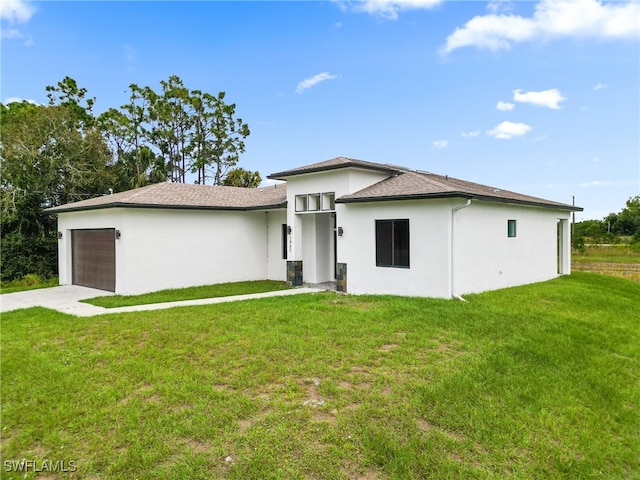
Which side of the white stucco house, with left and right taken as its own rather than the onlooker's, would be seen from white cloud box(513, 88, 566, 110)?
back

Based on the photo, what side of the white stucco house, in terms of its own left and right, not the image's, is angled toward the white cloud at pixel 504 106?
back

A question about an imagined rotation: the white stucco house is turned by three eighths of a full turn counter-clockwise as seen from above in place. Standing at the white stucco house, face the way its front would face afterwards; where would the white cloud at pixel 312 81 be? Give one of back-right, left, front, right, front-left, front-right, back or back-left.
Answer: left

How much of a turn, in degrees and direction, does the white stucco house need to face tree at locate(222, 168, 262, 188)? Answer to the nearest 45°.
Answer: approximately 135° to its right

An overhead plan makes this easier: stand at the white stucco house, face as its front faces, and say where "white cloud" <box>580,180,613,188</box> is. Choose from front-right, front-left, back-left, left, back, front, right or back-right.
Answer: back

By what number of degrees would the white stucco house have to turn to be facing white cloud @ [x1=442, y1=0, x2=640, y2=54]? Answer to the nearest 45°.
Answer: approximately 135° to its left

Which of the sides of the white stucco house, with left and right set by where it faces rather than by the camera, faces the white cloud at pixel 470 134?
back

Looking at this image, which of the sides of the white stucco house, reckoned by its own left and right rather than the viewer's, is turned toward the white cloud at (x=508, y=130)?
back

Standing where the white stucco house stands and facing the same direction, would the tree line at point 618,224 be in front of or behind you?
behind

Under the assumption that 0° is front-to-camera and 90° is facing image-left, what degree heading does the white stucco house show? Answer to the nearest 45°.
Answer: approximately 45°
